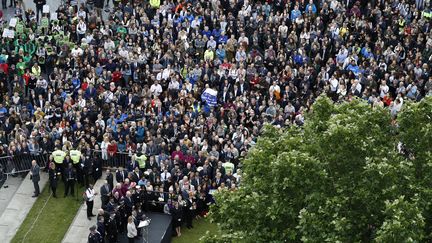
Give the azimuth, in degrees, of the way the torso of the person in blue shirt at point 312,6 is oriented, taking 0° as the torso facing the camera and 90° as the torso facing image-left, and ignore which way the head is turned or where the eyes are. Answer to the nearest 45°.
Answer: approximately 0°

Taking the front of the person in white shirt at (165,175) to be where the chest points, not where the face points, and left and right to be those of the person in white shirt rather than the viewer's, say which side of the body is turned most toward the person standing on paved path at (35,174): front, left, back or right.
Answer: right

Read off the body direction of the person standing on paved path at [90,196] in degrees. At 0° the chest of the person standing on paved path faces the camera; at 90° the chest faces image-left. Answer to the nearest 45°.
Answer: approximately 315°

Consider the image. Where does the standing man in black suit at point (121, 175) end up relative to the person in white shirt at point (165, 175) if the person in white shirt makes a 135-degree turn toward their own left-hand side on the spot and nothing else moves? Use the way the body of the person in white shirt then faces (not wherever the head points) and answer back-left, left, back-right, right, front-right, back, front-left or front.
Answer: back-left

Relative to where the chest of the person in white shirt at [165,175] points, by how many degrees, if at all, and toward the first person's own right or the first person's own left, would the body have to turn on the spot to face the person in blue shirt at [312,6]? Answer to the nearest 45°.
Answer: approximately 135° to the first person's own left

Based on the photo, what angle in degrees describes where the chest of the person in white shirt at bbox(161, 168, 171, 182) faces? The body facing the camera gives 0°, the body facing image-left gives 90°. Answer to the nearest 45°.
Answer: approximately 0°

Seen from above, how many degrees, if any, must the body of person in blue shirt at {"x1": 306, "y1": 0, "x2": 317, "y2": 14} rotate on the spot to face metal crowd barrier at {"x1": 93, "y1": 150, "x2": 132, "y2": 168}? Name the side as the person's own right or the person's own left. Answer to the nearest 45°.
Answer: approximately 45° to the person's own right
